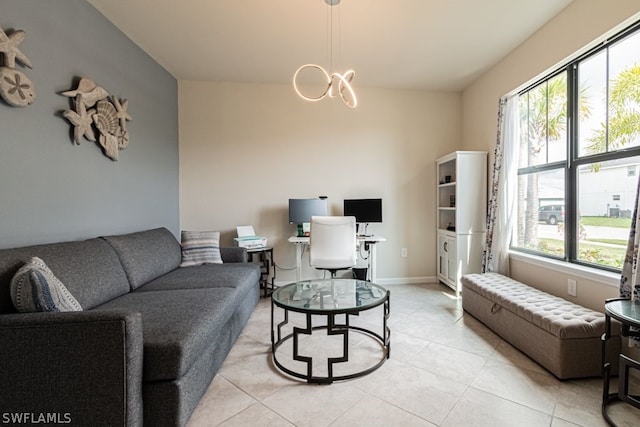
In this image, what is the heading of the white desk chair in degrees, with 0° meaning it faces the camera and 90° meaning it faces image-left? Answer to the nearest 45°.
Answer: approximately 180°

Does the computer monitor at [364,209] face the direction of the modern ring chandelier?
yes

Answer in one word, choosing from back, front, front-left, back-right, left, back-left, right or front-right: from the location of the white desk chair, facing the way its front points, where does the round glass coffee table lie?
back

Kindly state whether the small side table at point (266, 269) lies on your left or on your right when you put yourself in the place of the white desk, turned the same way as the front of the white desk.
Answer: on your right

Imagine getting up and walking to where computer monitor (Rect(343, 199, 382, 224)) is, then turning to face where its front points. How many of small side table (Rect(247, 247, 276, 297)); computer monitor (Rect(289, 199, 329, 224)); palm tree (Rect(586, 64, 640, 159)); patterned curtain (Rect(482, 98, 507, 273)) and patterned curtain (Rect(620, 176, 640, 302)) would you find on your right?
2

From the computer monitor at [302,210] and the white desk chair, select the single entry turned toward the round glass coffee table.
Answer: the computer monitor

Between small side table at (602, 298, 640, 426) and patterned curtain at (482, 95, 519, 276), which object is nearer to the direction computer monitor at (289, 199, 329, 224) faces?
the small side table

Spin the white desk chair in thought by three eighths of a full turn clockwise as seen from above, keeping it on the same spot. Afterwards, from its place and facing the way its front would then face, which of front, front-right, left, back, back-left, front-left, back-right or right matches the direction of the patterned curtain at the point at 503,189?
front-left

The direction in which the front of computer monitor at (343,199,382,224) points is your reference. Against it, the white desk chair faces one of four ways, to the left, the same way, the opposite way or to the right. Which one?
the opposite way

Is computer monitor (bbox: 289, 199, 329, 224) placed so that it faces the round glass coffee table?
yes

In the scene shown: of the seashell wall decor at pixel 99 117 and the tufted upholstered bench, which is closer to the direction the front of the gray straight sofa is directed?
the tufted upholstered bench

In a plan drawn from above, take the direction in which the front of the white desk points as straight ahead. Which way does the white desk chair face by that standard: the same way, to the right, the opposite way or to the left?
the opposite way

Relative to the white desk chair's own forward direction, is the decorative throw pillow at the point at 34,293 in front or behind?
behind

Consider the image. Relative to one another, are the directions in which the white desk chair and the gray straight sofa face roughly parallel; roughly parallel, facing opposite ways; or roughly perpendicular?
roughly perpendicular
